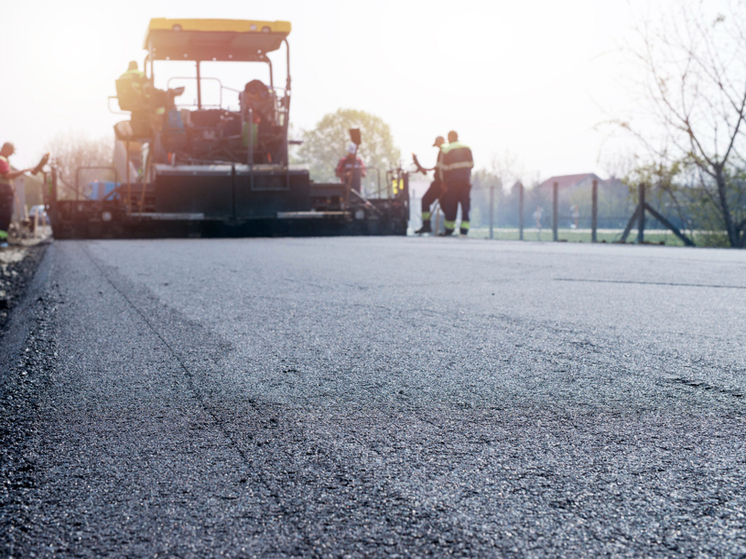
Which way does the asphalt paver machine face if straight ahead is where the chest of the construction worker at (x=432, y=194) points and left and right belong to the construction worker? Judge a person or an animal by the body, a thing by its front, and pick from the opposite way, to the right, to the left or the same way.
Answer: to the right

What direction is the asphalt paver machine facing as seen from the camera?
away from the camera

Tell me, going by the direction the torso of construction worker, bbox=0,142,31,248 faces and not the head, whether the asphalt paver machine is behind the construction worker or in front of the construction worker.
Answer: in front

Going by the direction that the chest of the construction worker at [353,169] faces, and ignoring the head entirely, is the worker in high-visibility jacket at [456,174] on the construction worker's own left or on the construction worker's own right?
on the construction worker's own left

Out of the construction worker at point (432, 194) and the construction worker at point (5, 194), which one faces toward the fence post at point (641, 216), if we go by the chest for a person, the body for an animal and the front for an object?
the construction worker at point (5, 194)

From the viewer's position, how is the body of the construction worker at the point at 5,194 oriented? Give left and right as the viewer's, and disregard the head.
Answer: facing to the right of the viewer

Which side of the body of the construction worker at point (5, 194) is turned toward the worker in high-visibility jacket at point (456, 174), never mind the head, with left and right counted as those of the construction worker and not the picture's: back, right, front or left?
front

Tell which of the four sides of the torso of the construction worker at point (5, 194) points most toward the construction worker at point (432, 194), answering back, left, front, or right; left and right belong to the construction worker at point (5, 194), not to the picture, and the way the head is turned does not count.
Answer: front

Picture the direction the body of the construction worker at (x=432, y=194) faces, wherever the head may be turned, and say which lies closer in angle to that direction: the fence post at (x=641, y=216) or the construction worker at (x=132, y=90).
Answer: the construction worker

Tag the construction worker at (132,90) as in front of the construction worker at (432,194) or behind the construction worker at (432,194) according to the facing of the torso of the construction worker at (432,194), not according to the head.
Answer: in front

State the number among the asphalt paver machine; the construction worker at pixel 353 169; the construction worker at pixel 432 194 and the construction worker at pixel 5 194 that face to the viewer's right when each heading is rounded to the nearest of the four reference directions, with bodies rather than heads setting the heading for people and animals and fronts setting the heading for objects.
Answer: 1

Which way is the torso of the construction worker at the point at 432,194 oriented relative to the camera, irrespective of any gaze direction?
to the viewer's left

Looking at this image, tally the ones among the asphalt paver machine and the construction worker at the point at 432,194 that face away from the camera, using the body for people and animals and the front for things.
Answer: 1
